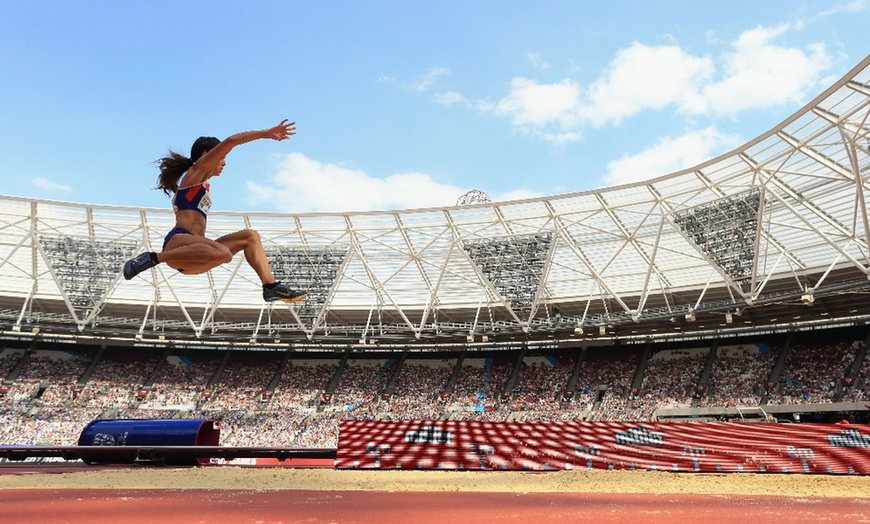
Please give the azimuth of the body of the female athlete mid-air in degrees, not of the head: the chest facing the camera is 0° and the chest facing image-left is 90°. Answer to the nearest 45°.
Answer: approximately 270°

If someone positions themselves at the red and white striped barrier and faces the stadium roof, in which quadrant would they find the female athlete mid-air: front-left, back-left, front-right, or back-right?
back-left

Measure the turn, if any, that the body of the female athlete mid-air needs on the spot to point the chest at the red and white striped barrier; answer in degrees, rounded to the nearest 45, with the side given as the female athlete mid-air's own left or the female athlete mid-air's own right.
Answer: approximately 45° to the female athlete mid-air's own left
